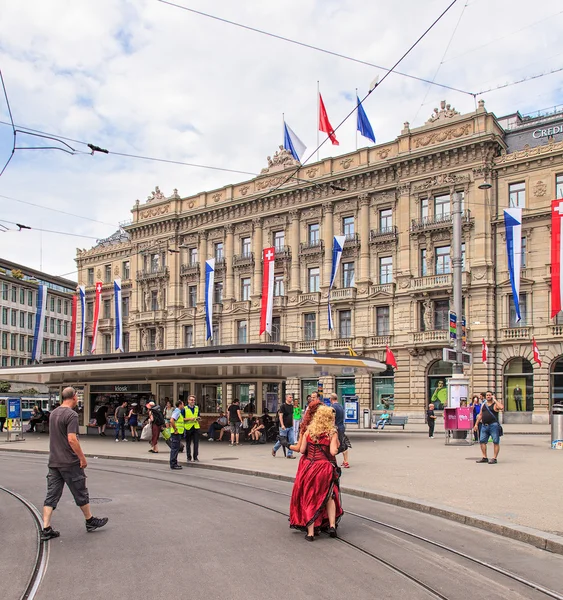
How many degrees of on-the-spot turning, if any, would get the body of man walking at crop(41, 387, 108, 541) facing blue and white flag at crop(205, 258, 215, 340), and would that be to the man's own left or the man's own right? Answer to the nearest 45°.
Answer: approximately 45° to the man's own left

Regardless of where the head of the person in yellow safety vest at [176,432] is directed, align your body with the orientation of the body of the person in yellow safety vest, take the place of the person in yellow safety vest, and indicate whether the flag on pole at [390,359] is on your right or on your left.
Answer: on your left

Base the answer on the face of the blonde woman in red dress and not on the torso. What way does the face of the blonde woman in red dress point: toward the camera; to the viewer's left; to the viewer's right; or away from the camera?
away from the camera

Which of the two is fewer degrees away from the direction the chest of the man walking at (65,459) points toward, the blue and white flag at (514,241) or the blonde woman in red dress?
the blue and white flag

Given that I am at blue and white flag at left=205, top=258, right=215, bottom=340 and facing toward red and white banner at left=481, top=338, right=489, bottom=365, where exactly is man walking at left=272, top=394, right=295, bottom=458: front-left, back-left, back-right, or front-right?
front-right

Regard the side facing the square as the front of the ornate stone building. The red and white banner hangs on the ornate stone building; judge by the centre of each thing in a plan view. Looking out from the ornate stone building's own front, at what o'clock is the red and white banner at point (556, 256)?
The red and white banner is roughly at 10 o'clock from the ornate stone building.

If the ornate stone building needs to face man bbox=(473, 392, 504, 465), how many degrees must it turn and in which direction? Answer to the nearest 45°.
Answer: approximately 45° to its left

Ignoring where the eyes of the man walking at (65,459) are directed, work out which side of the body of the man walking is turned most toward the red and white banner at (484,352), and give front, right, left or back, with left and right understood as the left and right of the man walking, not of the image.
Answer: front

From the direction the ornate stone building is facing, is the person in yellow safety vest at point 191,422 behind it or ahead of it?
ahead

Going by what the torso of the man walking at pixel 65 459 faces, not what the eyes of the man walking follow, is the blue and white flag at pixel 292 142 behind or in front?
in front

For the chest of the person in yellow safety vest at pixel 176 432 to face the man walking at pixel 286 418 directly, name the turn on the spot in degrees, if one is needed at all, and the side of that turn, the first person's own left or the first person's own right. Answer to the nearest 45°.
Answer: approximately 45° to the first person's own left

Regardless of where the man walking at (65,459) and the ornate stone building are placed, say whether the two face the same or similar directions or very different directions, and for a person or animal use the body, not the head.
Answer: very different directions
